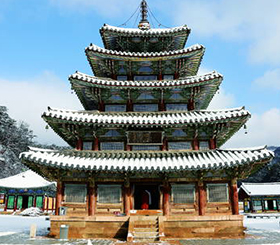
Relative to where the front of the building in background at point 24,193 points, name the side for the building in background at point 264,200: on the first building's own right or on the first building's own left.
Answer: on the first building's own left

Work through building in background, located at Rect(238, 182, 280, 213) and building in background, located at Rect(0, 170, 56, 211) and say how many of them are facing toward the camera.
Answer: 2

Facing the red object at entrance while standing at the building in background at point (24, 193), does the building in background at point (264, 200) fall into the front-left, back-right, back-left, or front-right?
front-left

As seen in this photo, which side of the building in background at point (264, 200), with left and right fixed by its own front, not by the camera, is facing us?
front

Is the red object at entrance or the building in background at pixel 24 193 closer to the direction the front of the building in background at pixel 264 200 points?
the red object at entrance

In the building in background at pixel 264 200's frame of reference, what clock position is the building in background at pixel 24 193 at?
the building in background at pixel 24 193 is roughly at 2 o'clock from the building in background at pixel 264 200.

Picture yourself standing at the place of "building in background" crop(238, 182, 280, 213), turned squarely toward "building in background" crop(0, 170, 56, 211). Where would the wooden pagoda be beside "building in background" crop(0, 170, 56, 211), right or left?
left

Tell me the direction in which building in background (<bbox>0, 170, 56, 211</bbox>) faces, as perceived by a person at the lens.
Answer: facing the viewer

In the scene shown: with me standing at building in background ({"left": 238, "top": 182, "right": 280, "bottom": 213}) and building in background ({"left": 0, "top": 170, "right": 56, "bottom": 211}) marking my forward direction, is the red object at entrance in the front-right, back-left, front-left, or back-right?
front-left

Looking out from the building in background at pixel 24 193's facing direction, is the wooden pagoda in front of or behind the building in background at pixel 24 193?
in front

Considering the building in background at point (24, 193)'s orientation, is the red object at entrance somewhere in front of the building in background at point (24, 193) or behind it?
in front
